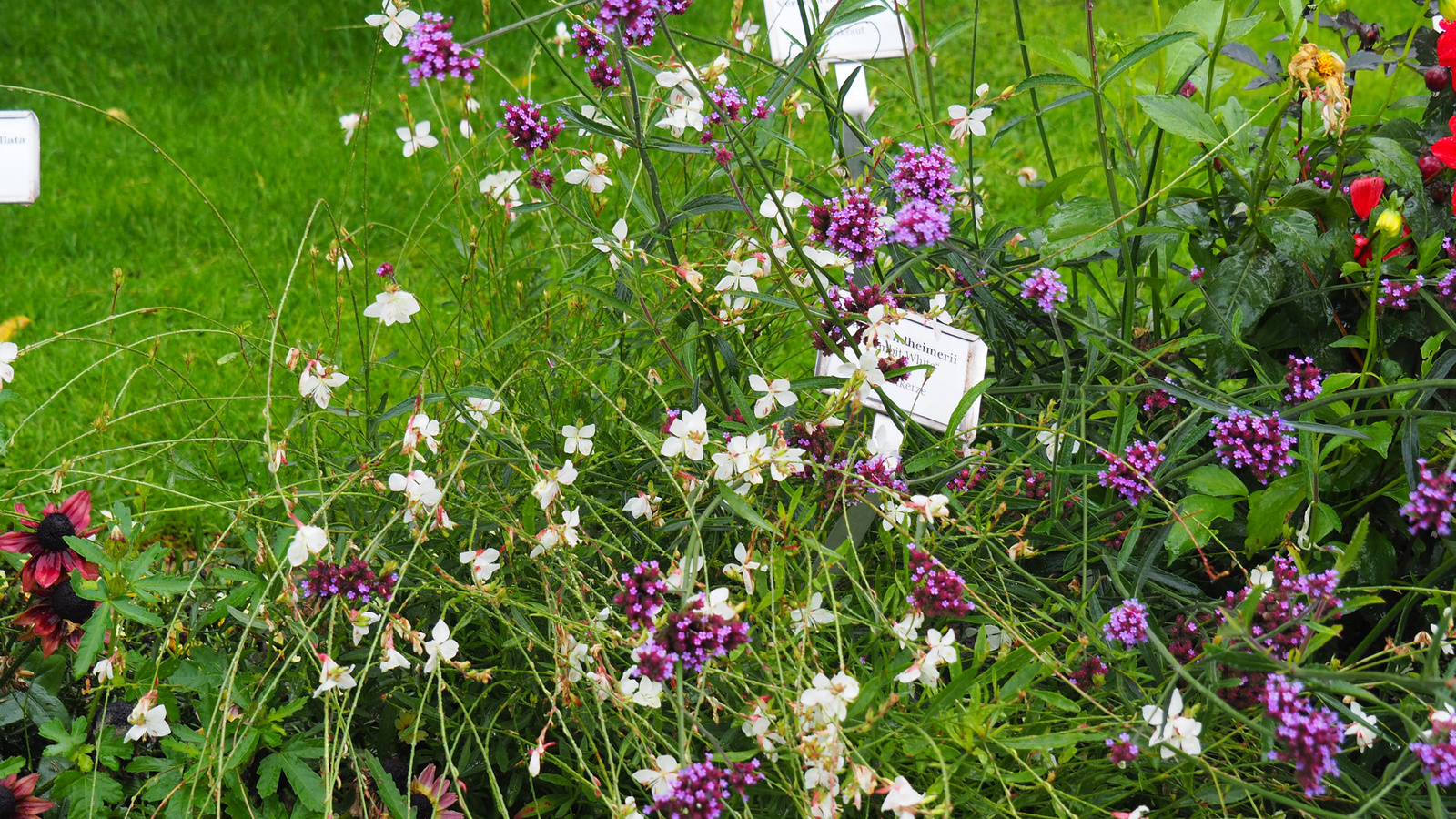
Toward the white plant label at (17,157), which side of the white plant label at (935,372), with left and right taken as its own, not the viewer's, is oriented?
right

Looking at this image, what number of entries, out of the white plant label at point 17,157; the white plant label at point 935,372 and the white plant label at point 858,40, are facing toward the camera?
3

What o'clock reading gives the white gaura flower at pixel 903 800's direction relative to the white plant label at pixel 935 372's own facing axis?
The white gaura flower is roughly at 12 o'clock from the white plant label.

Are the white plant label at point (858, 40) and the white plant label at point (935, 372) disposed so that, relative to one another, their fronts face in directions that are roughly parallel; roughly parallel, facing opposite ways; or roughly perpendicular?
roughly parallel

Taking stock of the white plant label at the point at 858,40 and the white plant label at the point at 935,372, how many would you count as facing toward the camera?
2

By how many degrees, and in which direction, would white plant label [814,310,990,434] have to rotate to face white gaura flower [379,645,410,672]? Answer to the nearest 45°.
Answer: approximately 45° to its right

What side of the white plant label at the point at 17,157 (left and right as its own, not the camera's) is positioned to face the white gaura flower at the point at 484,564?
front

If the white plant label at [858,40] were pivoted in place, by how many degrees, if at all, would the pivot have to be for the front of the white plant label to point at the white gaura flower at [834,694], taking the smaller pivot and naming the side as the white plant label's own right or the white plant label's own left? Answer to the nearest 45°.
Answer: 0° — it already faces it

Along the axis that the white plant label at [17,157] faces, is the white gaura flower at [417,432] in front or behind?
in front

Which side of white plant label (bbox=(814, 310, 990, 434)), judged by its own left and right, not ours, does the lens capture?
front

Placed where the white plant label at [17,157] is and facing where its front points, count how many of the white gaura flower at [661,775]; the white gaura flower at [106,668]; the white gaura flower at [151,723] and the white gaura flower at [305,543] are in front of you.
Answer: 4

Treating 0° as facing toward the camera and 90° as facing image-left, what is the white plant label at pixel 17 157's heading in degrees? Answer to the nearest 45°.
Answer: approximately 0°

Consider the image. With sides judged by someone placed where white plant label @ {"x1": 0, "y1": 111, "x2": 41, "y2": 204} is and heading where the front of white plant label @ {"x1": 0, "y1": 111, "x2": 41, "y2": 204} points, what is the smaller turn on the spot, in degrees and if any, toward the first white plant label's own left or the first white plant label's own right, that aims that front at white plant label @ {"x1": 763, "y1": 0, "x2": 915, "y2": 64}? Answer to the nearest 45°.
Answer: approximately 90° to the first white plant label's own left

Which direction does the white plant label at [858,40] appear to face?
toward the camera

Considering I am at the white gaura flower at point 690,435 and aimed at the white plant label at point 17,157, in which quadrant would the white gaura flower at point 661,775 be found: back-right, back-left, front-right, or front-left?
back-left

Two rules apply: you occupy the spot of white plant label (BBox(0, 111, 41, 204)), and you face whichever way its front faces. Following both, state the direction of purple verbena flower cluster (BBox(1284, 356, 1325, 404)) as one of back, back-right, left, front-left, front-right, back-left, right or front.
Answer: front-left
